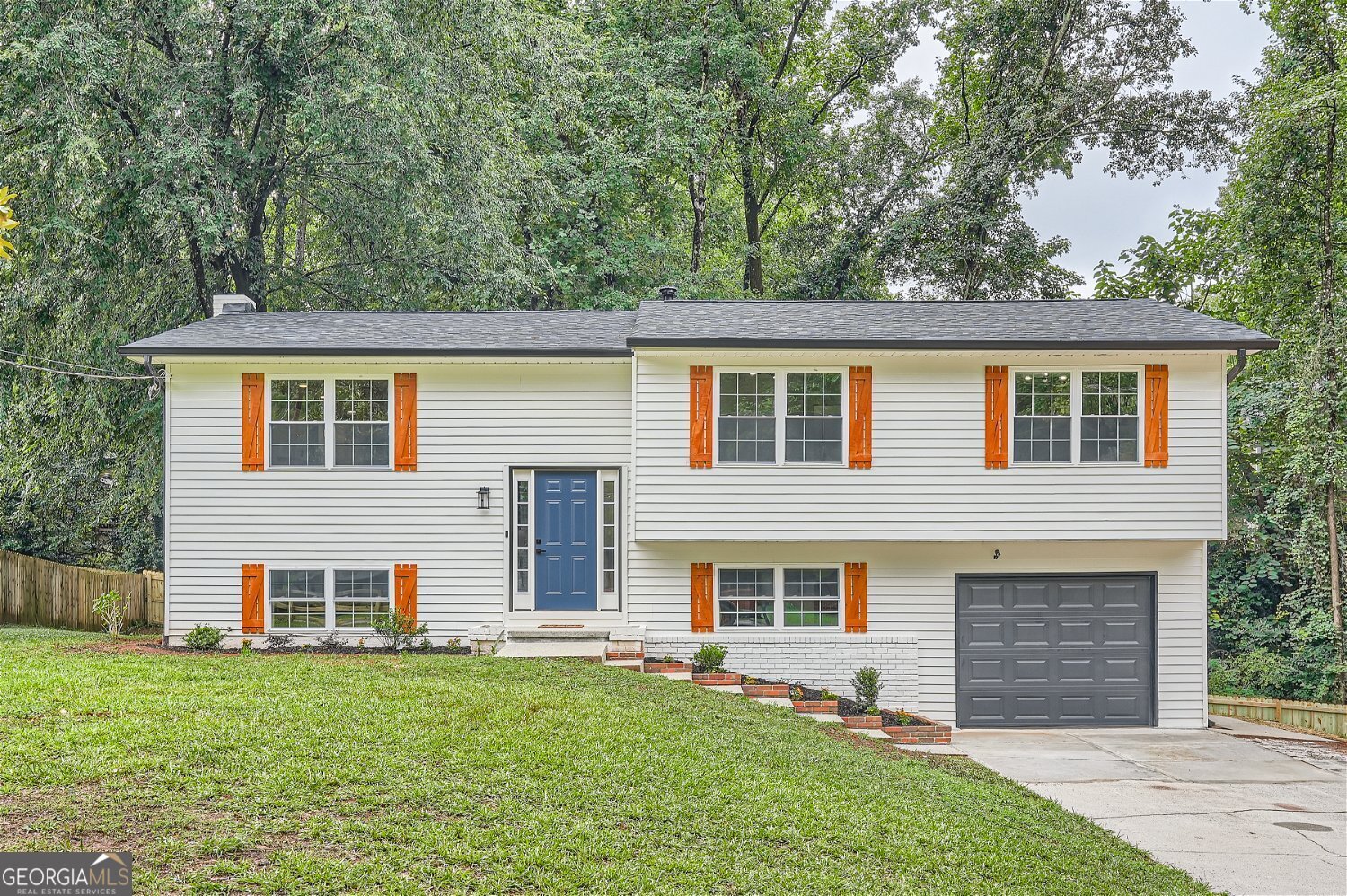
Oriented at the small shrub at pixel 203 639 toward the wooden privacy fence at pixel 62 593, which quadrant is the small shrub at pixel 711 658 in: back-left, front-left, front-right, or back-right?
back-right

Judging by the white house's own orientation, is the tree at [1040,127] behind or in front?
behind

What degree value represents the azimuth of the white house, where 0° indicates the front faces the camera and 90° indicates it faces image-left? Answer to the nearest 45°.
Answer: approximately 0°

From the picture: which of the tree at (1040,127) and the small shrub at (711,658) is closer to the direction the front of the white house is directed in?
the small shrub
